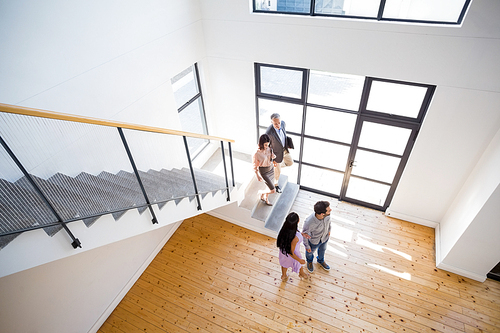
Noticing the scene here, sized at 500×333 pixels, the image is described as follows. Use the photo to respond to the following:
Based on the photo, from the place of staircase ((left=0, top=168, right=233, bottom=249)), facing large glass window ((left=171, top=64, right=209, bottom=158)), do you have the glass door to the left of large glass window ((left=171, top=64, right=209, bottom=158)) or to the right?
right

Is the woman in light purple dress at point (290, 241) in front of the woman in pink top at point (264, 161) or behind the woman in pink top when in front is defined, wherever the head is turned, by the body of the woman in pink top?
in front

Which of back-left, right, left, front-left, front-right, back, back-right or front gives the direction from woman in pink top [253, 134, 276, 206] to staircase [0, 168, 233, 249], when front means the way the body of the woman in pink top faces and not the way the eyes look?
right

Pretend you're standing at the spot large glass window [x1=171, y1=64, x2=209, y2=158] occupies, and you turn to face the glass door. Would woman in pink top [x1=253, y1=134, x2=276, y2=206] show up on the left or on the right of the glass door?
right

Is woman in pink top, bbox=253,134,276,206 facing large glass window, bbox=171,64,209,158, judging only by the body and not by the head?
no

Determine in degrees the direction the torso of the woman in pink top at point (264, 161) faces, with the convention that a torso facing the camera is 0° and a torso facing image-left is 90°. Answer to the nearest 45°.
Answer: approximately 315°
